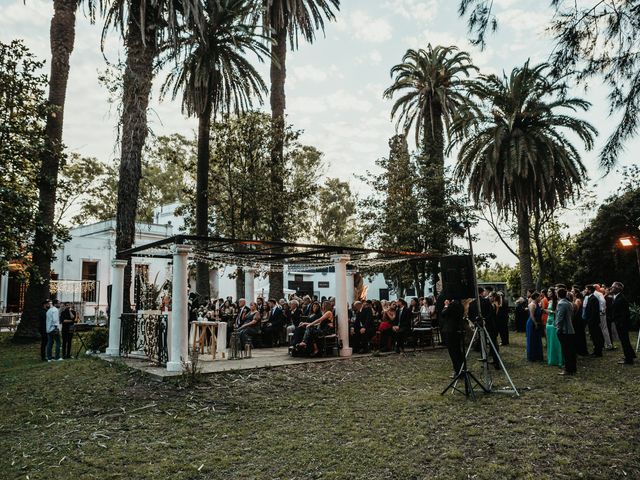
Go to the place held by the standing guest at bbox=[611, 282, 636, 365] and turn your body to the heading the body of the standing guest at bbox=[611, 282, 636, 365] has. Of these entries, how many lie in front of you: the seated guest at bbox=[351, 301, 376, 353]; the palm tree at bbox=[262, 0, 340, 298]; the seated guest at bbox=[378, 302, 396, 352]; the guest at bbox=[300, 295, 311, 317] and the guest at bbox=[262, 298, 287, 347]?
5

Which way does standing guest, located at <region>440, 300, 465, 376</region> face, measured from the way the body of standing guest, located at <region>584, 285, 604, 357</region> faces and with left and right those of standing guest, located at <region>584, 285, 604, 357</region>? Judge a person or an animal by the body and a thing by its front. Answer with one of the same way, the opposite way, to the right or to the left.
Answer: the same way

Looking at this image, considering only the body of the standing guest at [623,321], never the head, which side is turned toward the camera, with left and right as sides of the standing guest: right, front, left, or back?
left

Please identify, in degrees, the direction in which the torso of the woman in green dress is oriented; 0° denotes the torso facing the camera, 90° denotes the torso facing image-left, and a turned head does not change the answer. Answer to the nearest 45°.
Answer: approximately 90°

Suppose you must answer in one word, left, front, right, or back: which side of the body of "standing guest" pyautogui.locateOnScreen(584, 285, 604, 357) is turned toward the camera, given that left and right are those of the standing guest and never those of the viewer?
left

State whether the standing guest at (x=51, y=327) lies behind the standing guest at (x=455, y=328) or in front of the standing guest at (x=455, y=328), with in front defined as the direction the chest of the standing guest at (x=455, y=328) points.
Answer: in front

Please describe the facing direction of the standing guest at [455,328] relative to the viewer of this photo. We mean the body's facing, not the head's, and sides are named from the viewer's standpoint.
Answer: facing to the left of the viewer

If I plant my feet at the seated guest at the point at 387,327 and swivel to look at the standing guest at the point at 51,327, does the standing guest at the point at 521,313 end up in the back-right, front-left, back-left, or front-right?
back-right

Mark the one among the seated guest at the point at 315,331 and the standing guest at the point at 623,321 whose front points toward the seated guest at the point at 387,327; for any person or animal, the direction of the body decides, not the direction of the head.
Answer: the standing guest

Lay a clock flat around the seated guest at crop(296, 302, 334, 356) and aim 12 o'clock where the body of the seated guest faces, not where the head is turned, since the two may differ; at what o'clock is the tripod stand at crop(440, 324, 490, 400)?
The tripod stand is roughly at 8 o'clock from the seated guest.

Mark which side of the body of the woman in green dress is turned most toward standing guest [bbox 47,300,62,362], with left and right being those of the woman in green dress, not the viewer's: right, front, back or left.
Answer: front

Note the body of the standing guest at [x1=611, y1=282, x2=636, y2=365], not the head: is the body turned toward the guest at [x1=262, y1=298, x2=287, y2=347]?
yes

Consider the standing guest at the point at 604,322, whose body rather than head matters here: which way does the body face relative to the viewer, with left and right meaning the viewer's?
facing to the left of the viewer

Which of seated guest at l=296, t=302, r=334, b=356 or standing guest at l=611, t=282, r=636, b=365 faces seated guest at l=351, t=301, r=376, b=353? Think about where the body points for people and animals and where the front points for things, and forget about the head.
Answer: the standing guest

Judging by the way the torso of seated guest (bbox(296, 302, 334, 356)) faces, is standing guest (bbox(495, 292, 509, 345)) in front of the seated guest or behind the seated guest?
behind

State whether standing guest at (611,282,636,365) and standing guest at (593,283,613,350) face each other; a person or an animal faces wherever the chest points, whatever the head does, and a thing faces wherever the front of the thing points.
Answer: no

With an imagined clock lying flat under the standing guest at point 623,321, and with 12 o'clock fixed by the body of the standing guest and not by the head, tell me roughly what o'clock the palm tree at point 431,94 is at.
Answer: The palm tree is roughly at 2 o'clock from the standing guest.

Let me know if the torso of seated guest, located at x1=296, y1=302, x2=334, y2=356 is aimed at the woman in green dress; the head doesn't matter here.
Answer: no
